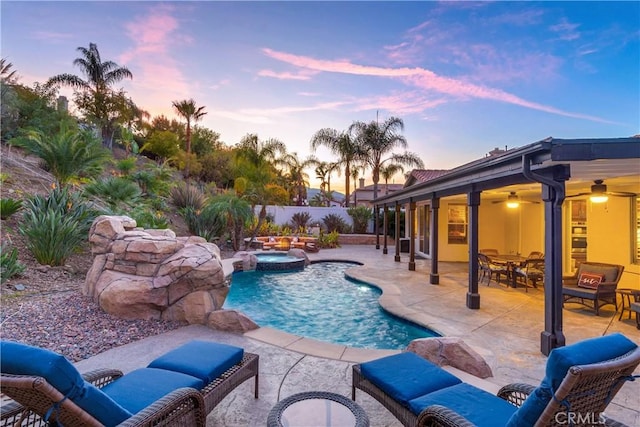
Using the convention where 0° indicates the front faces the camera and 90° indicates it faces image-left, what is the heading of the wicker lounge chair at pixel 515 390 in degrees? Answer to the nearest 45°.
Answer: approximately 135°

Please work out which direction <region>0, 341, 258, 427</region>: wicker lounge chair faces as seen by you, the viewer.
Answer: facing away from the viewer and to the right of the viewer

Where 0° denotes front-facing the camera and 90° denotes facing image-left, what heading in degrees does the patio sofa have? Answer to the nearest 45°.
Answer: approximately 45°

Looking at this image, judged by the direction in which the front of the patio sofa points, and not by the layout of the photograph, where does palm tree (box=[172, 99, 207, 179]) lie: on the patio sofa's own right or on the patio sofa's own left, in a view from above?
on the patio sofa's own right

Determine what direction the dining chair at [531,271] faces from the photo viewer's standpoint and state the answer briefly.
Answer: facing away from the viewer and to the left of the viewer
